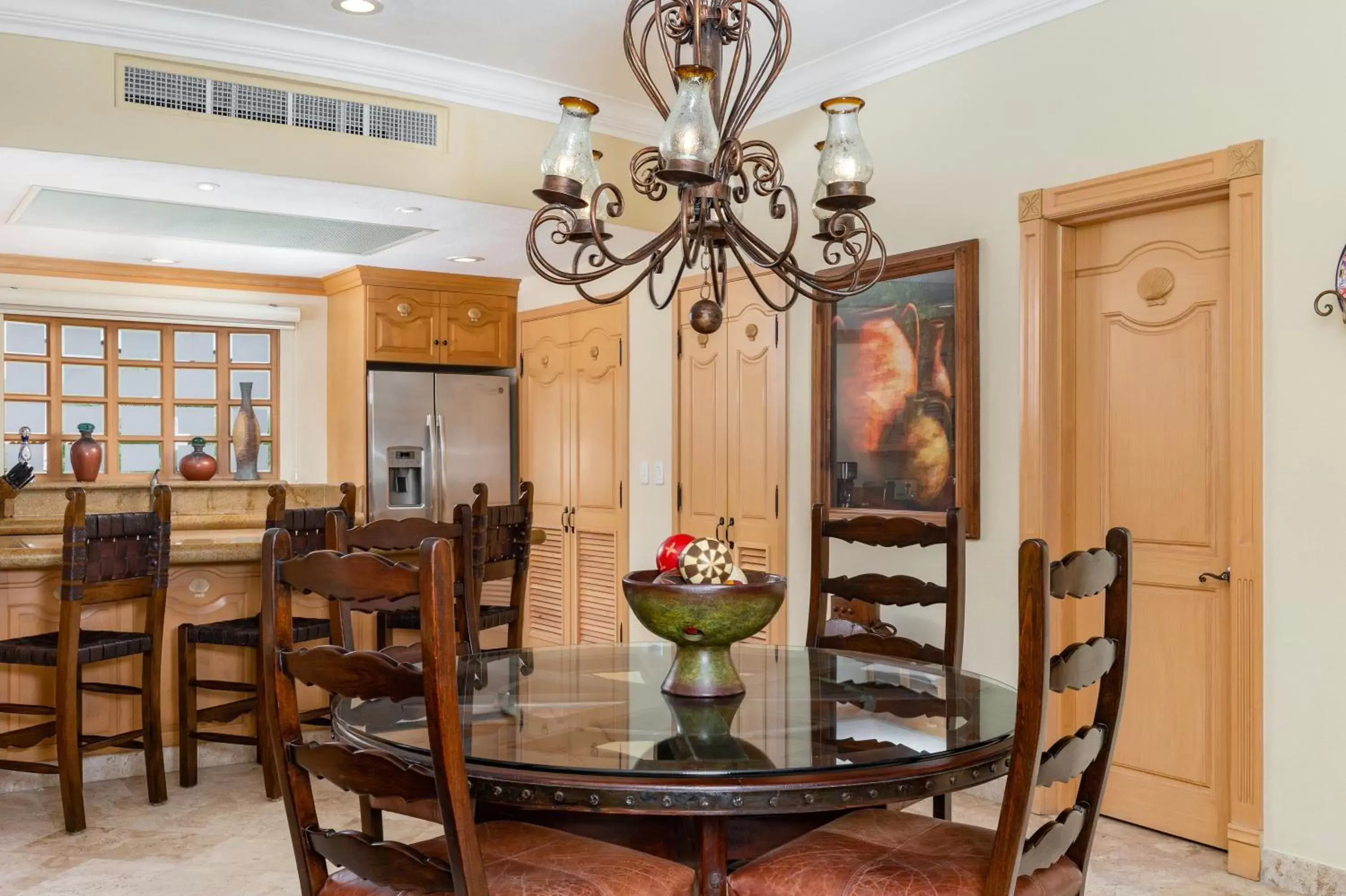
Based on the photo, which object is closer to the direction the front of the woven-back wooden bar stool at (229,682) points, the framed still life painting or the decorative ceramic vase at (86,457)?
the decorative ceramic vase

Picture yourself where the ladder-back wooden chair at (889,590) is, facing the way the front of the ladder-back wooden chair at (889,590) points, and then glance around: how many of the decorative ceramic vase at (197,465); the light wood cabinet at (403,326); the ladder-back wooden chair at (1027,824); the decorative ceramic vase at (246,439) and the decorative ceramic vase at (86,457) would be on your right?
4

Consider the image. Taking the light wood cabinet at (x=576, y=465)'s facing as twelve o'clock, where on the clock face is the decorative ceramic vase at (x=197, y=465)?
The decorative ceramic vase is roughly at 2 o'clock from the light wood cabinet.

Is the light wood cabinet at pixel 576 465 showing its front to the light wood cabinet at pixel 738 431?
no

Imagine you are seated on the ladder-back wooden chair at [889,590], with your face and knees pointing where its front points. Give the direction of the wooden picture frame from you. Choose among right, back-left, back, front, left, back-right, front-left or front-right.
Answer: back-right

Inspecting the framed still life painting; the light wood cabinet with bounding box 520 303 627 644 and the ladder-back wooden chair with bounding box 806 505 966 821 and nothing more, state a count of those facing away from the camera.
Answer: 0

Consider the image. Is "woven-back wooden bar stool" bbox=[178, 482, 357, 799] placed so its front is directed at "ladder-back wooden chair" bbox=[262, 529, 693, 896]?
no

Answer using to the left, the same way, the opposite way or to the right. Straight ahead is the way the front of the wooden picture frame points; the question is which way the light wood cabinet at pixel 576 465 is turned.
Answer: the same way

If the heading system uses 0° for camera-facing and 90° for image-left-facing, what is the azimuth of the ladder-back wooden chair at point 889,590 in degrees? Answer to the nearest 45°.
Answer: approximately 45°

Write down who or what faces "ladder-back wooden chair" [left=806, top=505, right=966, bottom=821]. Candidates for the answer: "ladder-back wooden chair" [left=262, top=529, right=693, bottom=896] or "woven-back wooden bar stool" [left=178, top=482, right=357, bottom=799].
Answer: "ladder-back wooden chair" [left=262, top=529, right=693, bottom=896]

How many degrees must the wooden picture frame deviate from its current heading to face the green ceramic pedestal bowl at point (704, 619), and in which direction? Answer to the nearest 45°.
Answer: approximately 45° to its left

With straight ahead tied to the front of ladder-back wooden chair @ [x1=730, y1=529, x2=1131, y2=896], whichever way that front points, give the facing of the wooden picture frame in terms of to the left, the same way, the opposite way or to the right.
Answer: to the left

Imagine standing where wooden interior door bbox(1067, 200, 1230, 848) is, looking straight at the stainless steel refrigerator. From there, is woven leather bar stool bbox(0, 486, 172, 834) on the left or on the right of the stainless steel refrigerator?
left

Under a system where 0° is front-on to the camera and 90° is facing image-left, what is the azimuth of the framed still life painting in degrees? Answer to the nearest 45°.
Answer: approximately 45°

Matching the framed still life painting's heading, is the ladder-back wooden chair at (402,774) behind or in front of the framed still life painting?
in front

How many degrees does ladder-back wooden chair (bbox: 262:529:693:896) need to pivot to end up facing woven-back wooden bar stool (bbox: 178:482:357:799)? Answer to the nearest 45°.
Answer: approximately 45° to its left

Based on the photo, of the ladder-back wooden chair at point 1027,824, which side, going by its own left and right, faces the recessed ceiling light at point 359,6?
front

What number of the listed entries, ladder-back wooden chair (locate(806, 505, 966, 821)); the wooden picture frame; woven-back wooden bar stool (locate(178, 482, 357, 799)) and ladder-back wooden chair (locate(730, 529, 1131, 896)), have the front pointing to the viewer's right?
0

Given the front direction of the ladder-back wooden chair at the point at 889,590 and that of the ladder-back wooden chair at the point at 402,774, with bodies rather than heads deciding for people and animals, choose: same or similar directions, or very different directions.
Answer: very different directions

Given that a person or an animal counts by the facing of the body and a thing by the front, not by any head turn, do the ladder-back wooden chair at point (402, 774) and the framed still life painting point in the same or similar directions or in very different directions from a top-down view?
very different directions

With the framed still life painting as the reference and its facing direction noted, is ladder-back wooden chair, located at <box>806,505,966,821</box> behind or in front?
in front

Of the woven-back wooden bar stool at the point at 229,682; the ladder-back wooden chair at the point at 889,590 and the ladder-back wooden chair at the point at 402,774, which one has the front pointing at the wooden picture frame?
the ladder-back wooden chair at the point at 402,774
